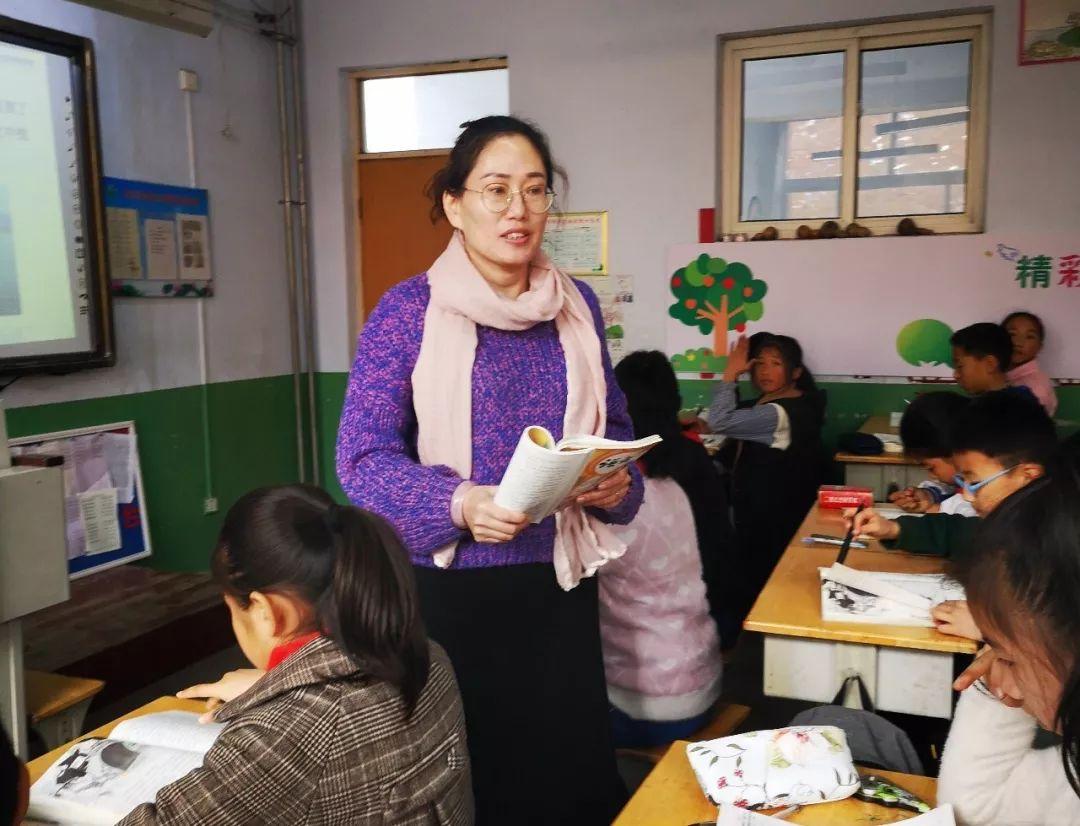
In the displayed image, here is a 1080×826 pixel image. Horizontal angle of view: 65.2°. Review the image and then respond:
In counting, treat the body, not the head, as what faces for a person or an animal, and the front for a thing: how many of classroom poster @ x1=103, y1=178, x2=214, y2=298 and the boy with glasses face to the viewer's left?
1

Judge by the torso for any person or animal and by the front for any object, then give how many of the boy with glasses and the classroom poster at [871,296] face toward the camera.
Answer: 1

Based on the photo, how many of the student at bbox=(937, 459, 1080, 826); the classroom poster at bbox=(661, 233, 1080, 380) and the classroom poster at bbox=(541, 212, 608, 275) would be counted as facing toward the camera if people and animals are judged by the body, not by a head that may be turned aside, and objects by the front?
2

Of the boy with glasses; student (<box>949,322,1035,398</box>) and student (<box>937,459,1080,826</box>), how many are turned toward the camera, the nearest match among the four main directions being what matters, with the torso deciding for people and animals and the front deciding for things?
0

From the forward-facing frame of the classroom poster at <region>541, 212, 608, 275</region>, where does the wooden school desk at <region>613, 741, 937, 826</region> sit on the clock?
The wooden school desk is roughly at 12 o'clock from the classroom poster.

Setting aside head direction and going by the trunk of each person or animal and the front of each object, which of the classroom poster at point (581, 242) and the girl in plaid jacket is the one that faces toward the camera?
the classroom poster

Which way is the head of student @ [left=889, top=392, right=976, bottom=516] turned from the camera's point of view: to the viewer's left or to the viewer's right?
to the viewer's left

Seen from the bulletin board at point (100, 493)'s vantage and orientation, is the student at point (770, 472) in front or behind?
in front

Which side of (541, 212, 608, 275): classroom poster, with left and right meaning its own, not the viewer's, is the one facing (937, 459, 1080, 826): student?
front

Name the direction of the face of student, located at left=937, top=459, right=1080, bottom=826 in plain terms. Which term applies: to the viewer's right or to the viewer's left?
to the viewer's left

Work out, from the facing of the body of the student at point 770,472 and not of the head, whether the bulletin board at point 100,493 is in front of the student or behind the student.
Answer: in front

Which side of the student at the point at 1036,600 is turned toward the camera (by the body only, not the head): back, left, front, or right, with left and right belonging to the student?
left

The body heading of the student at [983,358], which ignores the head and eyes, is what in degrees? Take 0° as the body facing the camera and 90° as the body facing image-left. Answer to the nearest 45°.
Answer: approximately 90°

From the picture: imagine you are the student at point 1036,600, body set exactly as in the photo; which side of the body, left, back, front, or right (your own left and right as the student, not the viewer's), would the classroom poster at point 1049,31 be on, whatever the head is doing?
right

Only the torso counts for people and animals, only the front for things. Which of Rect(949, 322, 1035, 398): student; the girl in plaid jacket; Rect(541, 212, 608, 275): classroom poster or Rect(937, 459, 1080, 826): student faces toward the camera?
the classroom poster

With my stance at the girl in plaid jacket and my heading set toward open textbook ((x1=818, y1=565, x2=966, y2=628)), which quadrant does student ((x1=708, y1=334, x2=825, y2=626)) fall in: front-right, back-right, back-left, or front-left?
front-left

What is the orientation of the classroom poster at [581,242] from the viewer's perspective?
toward the camera

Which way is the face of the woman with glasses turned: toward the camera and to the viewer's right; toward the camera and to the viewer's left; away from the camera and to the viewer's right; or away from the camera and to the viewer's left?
toward the camera and to the viewer's right

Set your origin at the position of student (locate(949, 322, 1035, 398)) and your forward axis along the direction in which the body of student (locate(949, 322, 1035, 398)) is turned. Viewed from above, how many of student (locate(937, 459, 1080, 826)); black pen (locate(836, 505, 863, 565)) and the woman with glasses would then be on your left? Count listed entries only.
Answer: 3

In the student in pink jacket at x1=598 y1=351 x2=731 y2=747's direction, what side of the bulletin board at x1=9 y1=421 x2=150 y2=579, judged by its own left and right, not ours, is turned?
front

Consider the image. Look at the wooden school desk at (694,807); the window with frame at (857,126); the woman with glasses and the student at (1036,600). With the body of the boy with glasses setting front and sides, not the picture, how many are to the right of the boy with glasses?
1
